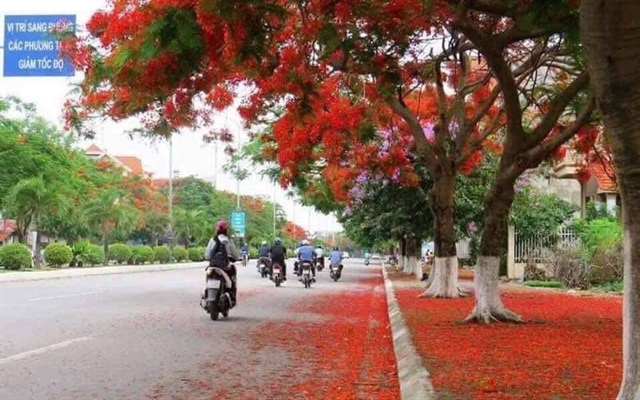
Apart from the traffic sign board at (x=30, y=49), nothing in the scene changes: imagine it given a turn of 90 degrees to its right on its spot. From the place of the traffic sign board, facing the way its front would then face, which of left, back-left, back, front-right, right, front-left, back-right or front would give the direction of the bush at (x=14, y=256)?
right

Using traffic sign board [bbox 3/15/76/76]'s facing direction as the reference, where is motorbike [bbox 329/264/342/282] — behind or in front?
behind

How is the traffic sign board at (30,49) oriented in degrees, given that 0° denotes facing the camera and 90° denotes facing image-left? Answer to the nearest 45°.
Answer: approximately 0°

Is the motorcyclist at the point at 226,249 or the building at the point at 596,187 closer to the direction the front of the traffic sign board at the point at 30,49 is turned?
the motorcyclist

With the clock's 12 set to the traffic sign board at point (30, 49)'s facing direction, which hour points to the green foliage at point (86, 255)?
The green foliage is roughly at 6 o'clock from the traffic sign board.

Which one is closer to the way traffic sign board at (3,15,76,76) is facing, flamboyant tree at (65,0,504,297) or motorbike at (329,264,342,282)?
the flamboyant tree

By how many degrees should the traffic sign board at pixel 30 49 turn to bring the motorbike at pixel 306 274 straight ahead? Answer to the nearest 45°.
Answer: approximately 135° to its left

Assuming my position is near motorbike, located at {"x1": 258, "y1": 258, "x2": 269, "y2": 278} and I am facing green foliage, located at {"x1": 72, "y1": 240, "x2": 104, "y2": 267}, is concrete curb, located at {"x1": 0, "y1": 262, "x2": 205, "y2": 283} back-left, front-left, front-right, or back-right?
front-left

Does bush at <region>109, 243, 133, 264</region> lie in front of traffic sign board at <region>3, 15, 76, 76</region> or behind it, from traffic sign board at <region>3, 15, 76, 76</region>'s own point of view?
behind

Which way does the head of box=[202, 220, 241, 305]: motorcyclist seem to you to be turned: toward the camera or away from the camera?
away from the camera

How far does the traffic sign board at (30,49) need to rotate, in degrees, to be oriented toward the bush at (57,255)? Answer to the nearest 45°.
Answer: approximately 180°

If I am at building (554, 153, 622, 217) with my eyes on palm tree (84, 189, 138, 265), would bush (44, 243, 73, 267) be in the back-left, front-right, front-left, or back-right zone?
front-left

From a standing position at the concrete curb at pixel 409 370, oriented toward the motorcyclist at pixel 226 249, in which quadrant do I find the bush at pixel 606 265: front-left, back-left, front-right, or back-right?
front-right

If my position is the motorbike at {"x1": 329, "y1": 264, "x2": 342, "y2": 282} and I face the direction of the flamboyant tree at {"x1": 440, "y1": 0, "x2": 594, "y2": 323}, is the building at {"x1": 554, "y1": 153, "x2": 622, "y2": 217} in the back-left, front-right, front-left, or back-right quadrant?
front-left

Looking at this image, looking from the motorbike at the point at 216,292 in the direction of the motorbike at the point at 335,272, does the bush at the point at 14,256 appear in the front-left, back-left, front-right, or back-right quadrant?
front-left
